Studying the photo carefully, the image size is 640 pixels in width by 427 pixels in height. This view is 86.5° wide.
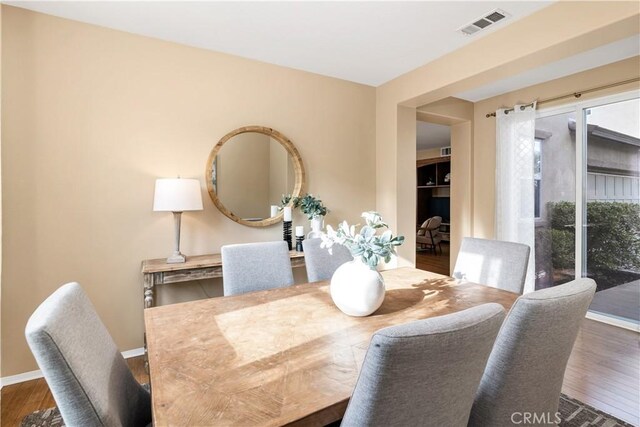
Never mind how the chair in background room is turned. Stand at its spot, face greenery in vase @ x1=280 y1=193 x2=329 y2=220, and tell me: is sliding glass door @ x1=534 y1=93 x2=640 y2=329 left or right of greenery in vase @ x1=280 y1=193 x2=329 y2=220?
left

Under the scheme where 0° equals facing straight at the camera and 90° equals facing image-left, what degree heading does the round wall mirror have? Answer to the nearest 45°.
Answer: approximately 0°

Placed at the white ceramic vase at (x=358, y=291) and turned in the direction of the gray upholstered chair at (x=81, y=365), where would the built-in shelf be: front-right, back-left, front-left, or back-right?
back-right

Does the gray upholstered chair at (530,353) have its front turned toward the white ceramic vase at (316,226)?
yes

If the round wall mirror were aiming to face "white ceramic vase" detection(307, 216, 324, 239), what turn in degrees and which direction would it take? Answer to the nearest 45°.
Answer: approximately 90° to its left

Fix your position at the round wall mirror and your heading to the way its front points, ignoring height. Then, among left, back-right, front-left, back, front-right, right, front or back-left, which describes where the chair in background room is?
back-left

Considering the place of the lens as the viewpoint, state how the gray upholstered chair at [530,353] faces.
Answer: facing away from the viewer and to the left of the viewer

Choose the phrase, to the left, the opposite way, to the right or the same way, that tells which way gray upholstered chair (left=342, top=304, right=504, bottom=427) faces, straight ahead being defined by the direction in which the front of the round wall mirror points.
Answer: the opposite way

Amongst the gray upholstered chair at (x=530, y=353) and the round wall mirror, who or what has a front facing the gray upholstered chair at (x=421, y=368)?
the round wall mirror

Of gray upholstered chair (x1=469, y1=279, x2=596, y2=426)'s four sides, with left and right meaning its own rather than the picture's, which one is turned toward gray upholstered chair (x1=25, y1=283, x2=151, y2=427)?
left

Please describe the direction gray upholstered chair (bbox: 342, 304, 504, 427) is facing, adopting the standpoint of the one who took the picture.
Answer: facing away from the viewer and to the left of the viewer

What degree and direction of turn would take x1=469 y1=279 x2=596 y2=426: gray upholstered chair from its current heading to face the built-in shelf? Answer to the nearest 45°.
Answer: approximately 45° to its right
